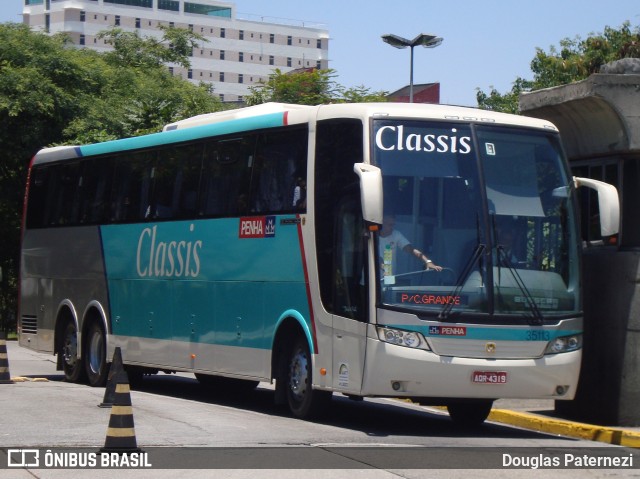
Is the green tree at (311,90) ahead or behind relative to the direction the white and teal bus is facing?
behind

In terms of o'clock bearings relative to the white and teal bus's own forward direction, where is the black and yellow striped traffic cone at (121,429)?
The black and yellow striped traffic cone is roughly at 3 o'clock from the white and teal bus.

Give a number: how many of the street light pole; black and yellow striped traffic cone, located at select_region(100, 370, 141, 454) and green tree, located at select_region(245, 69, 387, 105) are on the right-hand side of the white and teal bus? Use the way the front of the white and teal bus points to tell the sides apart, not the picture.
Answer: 1

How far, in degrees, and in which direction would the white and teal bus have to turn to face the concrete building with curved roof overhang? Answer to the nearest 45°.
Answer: approximately 45° to its left

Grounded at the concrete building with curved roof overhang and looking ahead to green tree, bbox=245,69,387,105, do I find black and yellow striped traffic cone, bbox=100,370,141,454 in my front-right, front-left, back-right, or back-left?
back-left

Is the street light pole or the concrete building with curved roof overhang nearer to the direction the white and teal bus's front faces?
the concrete building with curved roof overhang

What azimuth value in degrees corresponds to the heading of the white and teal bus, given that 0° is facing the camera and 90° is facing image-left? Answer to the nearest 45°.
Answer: approximately 315°

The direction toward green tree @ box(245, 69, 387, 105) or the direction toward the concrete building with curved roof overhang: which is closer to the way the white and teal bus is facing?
the concrete building with curved roof overhang

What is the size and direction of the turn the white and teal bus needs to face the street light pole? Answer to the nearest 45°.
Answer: approximately 135° to its left
